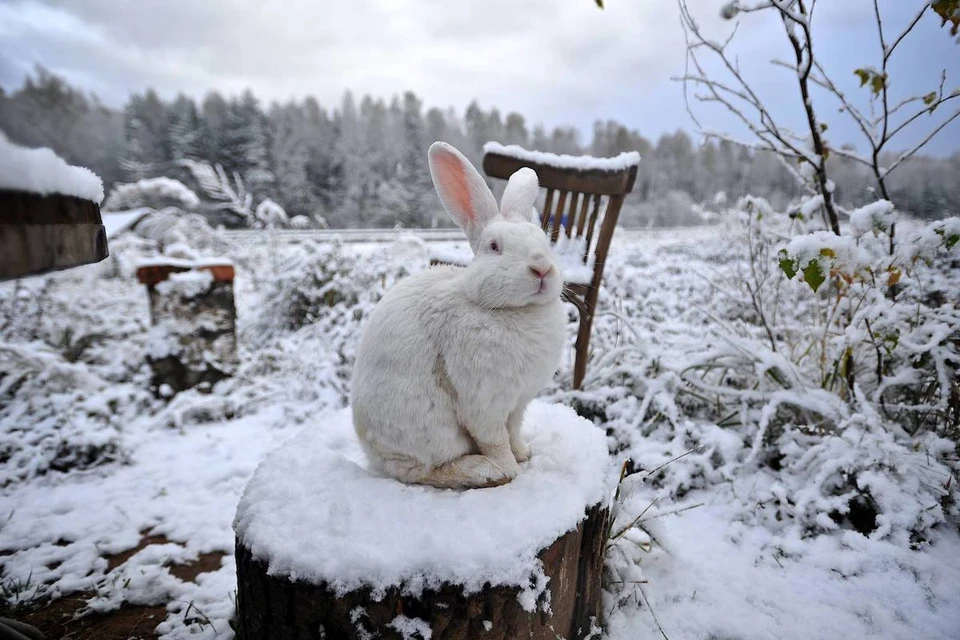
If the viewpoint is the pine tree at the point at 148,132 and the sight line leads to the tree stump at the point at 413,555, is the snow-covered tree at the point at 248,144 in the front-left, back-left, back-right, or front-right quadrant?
front-left

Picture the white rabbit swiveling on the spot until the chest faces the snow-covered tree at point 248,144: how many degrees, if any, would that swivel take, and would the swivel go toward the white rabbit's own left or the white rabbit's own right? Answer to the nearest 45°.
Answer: approximately 180°

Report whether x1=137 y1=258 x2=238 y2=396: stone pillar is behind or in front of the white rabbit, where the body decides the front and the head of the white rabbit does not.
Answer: behind

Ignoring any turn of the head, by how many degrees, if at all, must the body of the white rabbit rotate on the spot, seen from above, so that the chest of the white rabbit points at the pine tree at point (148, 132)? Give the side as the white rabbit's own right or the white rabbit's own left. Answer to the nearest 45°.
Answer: approximately 180°

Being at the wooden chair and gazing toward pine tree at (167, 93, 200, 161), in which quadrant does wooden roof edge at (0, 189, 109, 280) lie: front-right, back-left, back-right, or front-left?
front-left

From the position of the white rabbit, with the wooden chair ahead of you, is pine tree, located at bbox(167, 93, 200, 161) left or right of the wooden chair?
left

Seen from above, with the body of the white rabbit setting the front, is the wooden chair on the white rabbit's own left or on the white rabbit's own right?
on the white rabbit's own left

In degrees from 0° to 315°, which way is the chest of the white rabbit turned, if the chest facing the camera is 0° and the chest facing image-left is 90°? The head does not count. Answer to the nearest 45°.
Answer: approximately 315°
